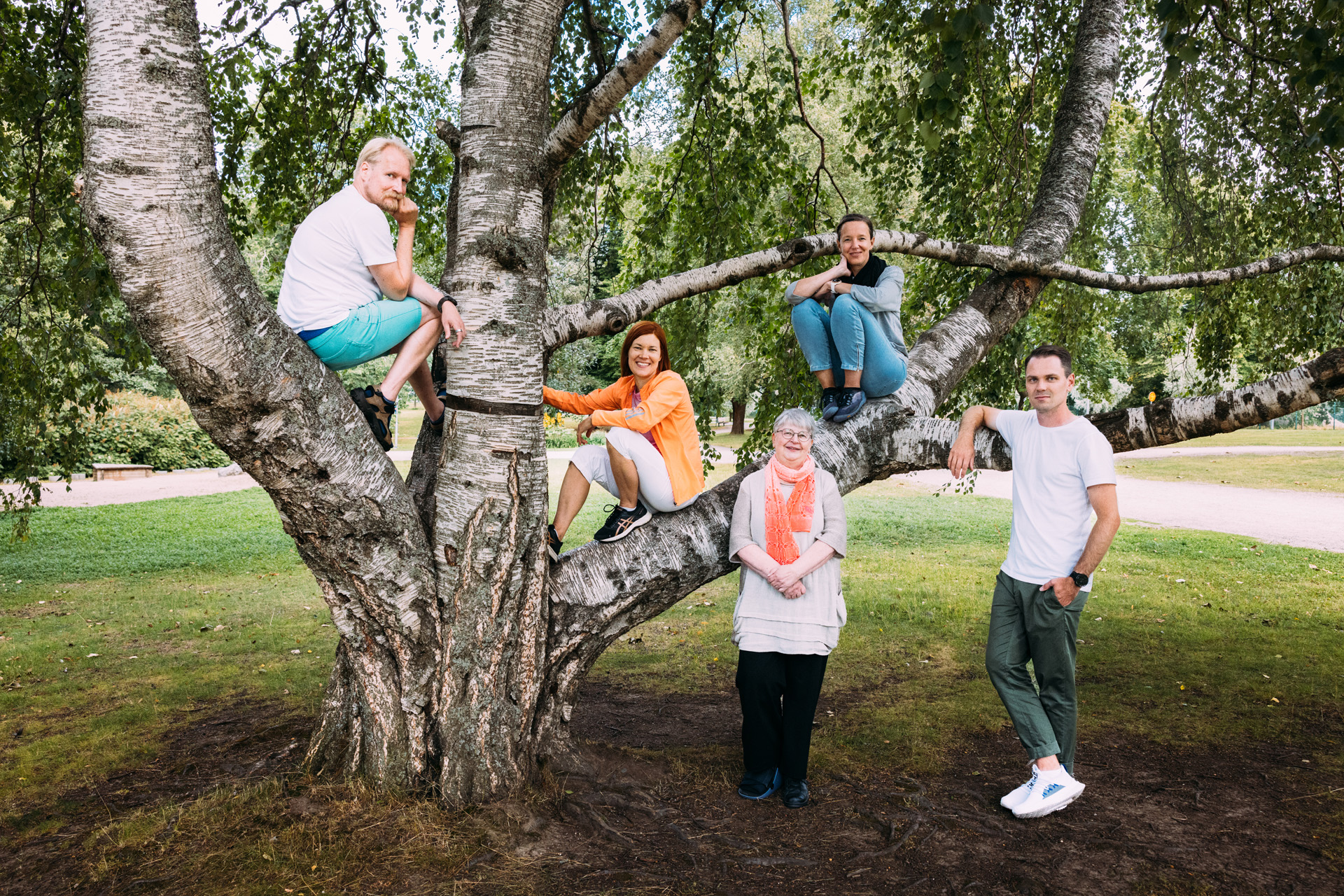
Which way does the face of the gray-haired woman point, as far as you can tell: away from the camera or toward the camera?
toward the camera

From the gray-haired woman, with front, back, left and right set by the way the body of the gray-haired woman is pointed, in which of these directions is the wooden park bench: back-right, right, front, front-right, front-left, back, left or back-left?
back-right

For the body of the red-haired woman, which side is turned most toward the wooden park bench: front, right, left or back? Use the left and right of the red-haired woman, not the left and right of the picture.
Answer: right

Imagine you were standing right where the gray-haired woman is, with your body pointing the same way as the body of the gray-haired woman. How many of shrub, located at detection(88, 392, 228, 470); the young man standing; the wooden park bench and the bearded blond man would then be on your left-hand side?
1

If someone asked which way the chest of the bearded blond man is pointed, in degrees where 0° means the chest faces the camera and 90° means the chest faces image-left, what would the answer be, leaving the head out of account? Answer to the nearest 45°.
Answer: approximately 270°

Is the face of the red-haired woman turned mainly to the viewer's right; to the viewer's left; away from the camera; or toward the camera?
toward the camera

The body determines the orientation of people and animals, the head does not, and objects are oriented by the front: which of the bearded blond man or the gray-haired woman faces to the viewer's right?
the bearded blond man

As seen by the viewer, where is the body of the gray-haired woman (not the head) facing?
toward the camera

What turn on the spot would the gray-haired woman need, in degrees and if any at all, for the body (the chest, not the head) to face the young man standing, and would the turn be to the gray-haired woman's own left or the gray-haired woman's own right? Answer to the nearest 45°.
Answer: approximately 90° to the gray-haired woman's own left
